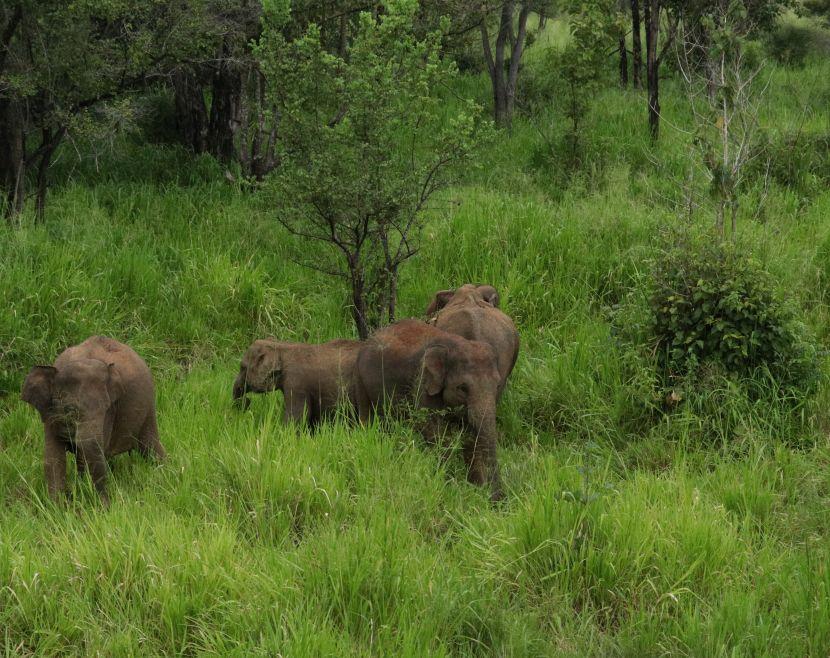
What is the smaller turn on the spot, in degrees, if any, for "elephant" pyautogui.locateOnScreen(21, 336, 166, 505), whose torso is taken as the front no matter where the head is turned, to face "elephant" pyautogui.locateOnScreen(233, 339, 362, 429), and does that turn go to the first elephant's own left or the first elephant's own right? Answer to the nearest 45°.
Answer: approximately 180°

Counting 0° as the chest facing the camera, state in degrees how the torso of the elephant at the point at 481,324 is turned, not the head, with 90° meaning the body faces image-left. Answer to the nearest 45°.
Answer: approximately 180°

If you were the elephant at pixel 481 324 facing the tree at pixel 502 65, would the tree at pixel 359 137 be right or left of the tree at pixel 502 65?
left

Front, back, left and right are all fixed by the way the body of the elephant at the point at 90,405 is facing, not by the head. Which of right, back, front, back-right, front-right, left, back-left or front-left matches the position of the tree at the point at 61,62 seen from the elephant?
back-right

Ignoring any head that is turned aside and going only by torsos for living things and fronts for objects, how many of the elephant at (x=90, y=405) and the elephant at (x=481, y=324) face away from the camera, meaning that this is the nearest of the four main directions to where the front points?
1

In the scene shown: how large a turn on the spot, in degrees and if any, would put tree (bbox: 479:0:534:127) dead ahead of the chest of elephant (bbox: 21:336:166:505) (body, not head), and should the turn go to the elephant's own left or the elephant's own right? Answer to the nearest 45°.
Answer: approximately 180°

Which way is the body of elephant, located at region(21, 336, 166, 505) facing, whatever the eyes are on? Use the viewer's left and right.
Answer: facing the viewer and to the left of the viewer

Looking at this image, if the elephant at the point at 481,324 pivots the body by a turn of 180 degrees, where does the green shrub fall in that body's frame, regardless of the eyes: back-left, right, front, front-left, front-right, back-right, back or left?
left

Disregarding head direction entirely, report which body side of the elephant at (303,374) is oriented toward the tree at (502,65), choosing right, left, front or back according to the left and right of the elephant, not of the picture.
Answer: right

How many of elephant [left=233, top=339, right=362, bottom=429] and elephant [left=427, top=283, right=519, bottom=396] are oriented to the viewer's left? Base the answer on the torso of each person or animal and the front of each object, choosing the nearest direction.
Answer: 1

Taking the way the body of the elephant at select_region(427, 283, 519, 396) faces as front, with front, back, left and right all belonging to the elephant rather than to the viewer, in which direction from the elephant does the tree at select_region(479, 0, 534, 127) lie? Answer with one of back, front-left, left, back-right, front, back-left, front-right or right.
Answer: front

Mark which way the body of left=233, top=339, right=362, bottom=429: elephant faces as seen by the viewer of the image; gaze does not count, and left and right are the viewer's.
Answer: facing to the left of the viewer

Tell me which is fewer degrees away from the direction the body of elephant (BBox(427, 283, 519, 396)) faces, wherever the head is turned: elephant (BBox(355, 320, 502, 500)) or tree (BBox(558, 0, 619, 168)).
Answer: the tree

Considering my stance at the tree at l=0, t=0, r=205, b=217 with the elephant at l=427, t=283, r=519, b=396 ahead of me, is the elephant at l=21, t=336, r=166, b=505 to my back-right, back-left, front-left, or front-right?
front-right

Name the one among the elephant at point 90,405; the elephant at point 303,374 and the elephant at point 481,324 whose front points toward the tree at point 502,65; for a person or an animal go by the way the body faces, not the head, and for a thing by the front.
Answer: the elephant at point 481,324
